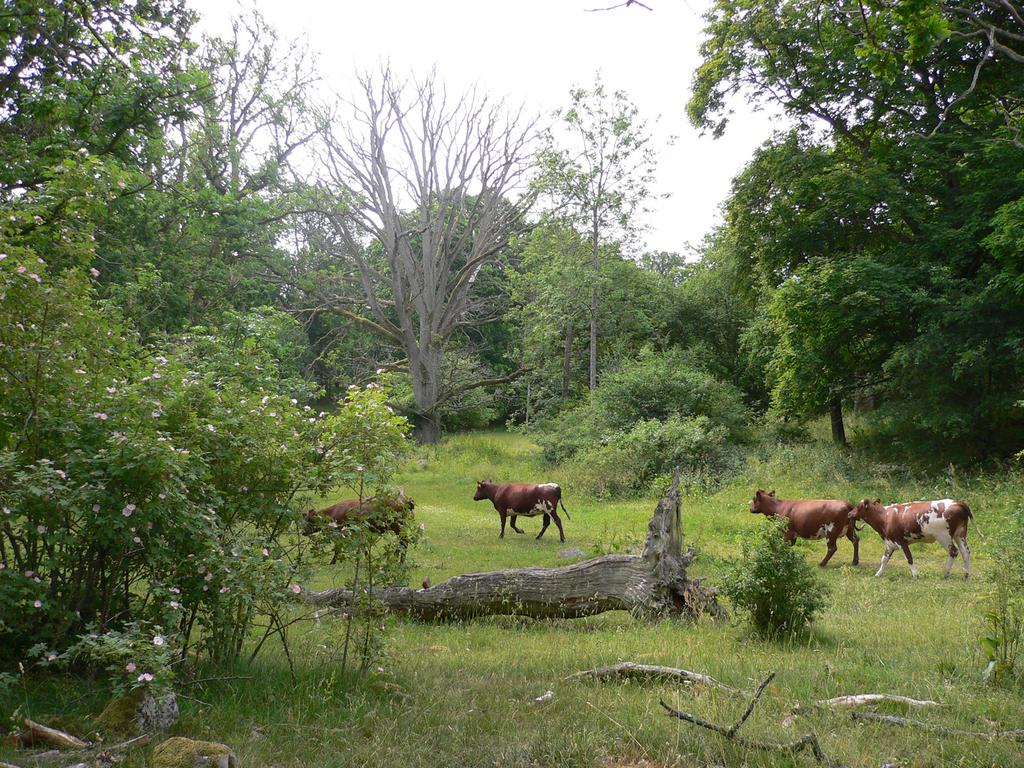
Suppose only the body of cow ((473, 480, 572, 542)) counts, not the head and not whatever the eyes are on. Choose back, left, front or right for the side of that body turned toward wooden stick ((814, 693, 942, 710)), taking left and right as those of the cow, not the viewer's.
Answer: left

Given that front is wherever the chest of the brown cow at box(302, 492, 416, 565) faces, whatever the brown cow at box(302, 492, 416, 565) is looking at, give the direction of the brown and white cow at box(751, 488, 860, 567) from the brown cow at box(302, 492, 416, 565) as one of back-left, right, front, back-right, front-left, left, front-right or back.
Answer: back-right

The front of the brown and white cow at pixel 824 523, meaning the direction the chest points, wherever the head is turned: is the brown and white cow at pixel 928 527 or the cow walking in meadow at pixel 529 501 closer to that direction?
the cow walking in meadow

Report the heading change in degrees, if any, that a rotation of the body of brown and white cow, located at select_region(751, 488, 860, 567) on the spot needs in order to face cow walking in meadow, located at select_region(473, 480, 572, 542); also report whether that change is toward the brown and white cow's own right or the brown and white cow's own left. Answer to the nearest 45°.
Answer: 0° — it already faces it

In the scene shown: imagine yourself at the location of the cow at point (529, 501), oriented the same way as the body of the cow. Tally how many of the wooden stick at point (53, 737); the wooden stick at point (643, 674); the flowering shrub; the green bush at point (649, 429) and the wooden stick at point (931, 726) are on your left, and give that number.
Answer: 4

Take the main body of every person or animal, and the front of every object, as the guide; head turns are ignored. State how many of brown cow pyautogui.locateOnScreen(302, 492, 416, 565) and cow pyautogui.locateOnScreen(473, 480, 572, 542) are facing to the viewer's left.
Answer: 2

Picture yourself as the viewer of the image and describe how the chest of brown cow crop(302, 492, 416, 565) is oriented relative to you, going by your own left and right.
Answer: facing to the left of the viewer

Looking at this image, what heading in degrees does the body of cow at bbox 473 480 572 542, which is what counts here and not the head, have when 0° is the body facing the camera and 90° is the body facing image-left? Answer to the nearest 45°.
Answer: approximately 90°

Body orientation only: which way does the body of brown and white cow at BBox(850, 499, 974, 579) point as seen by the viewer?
to the viewer's left

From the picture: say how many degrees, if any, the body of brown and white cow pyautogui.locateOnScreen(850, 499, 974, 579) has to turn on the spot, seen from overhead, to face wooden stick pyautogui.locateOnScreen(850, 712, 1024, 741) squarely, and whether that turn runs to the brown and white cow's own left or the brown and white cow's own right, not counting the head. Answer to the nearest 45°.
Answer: approximately 90° to the brown and white cow's own left

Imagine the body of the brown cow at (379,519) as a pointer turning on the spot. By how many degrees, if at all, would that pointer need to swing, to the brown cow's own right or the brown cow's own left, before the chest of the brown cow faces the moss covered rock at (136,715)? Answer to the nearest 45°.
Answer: approximately 45° to the brown cow's own left

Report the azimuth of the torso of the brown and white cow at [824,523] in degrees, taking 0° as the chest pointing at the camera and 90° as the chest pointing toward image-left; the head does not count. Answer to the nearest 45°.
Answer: approximately 90°
